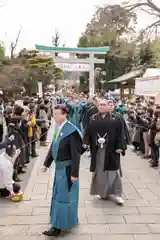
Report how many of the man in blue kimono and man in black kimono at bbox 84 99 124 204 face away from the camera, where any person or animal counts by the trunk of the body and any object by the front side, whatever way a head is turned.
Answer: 0

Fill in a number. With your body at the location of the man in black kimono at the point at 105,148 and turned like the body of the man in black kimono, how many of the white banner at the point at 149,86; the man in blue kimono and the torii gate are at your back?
2

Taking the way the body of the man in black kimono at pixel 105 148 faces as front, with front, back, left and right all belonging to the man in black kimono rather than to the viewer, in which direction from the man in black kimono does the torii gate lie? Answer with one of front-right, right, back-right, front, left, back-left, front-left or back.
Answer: back

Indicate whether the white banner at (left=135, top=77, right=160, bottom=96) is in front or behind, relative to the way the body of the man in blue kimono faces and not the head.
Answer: behind

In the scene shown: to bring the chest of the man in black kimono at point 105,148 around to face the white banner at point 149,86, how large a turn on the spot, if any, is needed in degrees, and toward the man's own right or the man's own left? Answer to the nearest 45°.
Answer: approximately 180°

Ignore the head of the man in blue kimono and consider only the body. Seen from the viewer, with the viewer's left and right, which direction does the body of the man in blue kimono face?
facing the viewer and to the left of the viewer

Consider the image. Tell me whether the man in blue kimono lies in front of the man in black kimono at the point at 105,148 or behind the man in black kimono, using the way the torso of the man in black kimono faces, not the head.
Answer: in front

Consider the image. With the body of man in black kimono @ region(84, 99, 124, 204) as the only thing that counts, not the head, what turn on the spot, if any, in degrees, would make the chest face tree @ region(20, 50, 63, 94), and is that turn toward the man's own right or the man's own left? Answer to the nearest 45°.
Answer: approximately 180°

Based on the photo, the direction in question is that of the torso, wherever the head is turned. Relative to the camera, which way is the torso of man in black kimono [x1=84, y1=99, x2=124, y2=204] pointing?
toward the camera
